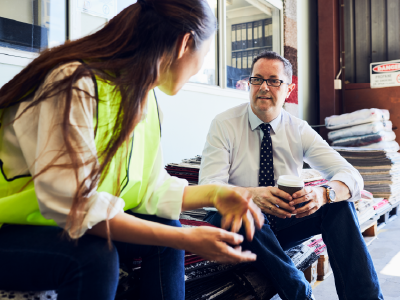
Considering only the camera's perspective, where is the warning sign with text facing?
facing the viewer

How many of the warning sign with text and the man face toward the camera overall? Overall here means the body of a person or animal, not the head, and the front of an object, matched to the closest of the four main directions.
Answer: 2

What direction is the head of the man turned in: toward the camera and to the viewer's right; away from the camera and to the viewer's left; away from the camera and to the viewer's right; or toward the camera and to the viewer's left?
toward the camera and to the viewer's left

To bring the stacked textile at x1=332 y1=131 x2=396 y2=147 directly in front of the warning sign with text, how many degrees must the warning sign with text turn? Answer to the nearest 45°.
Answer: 0° — it already faces it

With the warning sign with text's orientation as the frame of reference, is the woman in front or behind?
in front

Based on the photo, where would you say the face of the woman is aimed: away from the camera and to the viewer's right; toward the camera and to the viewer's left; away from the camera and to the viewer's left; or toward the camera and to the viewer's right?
away from the camera and to the viewer's right

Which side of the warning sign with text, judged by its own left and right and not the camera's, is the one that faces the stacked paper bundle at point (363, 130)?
front

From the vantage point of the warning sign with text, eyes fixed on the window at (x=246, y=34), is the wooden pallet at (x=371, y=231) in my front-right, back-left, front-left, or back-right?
front-left

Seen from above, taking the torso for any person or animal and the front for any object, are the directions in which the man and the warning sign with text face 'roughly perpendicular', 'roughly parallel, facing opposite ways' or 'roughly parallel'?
roughly parallel

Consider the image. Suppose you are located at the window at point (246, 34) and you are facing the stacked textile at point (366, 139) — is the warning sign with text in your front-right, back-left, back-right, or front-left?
front-left

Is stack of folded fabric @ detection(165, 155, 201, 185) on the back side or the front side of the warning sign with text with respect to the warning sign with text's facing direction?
on the front side
